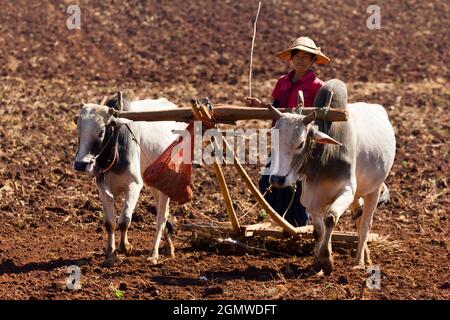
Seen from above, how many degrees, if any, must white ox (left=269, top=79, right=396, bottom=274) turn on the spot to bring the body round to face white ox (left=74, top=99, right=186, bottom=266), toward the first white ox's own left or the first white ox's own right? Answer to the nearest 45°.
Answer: approximately 45° to the first white ox's own right

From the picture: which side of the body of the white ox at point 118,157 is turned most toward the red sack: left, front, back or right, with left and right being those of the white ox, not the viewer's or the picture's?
left

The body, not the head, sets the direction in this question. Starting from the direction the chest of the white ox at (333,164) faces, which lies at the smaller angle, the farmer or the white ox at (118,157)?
the white ox

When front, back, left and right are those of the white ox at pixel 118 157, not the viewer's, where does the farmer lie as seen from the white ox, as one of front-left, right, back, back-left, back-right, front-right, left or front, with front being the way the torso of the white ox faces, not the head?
back-left

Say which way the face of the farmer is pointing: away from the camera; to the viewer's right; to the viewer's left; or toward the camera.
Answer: toward the camera

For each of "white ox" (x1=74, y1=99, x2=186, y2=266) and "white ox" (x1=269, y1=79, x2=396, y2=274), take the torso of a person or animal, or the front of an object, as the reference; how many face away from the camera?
0

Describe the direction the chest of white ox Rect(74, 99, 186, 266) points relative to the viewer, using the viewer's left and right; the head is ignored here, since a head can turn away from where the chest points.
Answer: facing the viewer and to the left of the viewer

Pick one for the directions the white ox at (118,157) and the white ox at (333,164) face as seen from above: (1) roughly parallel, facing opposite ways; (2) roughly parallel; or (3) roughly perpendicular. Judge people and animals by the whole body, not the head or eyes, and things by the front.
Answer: roughly parallel
